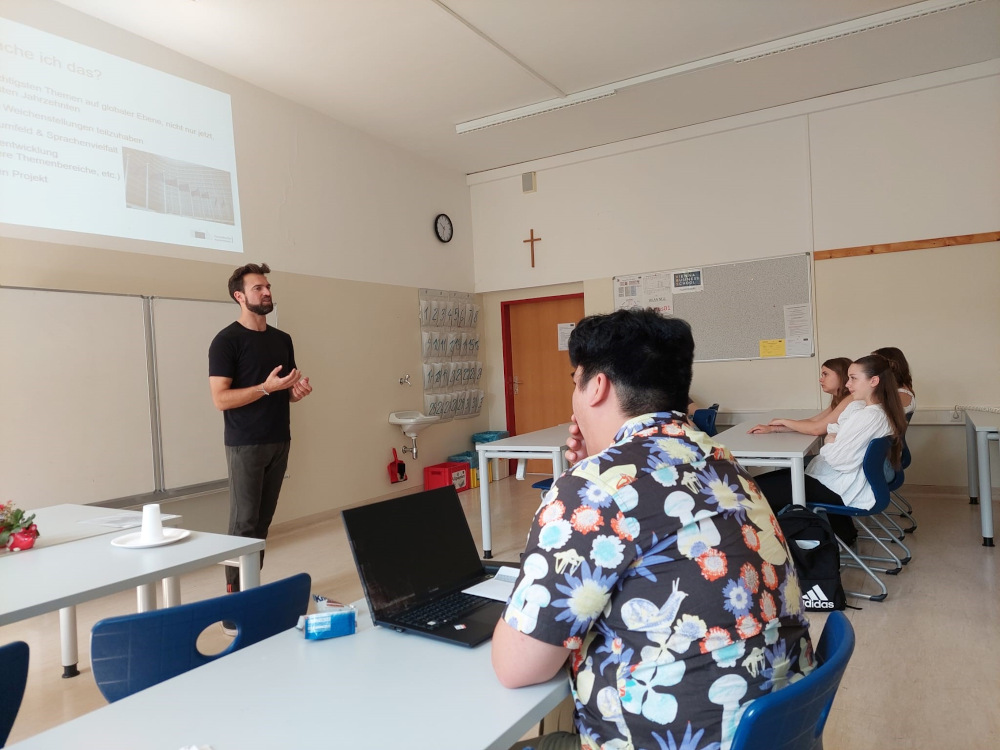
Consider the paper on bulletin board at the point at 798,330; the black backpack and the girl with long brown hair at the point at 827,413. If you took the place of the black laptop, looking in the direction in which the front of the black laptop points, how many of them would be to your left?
3

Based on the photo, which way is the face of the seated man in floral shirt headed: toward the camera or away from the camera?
away from the camera

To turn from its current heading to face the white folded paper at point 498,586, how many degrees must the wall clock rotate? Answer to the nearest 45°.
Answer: approximately 45° to its right

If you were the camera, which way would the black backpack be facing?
facing the viewer

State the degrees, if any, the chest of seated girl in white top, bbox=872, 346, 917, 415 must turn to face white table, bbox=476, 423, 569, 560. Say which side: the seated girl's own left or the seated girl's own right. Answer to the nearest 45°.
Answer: approximately 45° to the seated girl's own left

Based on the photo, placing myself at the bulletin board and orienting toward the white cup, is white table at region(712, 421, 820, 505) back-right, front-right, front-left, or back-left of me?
front-left

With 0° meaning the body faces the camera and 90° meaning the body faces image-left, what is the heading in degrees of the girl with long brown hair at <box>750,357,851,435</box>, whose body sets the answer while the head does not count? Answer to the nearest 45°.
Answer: approximately 90°

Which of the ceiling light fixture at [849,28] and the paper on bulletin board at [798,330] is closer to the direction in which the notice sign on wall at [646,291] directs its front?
the ceiling light fixture

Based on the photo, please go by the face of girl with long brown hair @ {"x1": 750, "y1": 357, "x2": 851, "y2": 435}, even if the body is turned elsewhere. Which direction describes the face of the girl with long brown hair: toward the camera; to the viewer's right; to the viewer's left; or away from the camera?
to the viewer's left

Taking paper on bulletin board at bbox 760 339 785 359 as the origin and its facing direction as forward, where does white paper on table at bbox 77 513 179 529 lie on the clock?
The white paper on table is roughly at 1 o'clock from the paper on bulletin board.

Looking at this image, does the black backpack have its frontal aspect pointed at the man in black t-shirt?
no

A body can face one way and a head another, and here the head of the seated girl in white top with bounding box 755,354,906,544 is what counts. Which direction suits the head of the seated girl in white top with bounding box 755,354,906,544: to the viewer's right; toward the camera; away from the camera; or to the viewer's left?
to the viewer's left

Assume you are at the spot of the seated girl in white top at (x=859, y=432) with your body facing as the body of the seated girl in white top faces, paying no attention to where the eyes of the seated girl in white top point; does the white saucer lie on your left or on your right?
on your left

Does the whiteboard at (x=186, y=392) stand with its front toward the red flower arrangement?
no

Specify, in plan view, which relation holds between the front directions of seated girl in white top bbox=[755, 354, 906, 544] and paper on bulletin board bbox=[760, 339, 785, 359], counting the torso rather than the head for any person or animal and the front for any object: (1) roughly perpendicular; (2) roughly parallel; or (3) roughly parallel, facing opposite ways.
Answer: roughly perpendicular

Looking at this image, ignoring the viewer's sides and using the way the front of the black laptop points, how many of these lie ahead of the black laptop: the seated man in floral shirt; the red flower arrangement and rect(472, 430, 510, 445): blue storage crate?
1

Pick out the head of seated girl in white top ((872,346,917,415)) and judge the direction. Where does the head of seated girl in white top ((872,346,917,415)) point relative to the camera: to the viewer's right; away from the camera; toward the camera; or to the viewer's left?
to the viewer's left

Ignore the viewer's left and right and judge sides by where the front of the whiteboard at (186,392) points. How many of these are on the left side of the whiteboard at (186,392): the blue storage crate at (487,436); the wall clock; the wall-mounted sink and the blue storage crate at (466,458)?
4

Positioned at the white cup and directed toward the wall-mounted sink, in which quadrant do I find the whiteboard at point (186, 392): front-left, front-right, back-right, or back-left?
front-left

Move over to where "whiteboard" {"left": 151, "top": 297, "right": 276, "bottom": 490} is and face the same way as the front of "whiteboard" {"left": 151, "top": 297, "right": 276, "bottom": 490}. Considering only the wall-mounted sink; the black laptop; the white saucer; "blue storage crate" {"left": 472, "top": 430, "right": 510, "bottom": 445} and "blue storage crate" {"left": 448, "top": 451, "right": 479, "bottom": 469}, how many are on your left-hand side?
3
